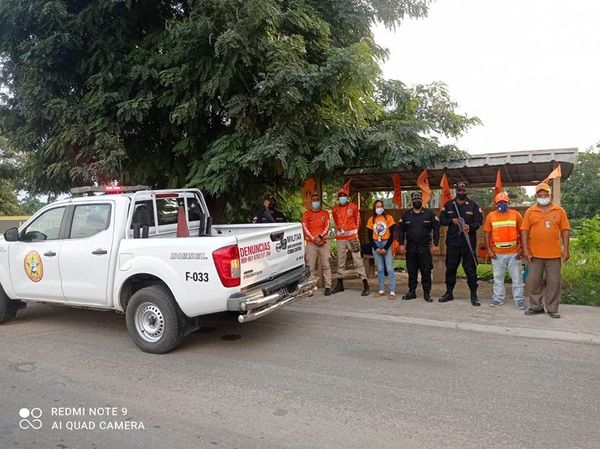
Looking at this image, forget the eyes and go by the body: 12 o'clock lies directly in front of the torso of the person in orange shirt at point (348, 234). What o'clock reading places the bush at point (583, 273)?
The bush is roughly at 9 o'clock from the person in orange shirt.

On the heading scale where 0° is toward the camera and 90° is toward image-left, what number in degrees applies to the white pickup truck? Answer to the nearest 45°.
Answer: approximately 135°

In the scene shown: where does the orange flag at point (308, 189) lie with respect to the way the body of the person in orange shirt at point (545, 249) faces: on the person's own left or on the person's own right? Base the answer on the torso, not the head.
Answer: on the person's own right

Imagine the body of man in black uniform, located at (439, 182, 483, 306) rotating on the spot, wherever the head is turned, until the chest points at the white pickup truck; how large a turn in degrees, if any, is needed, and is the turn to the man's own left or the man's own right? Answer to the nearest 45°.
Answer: approximately 45° to the man's own right

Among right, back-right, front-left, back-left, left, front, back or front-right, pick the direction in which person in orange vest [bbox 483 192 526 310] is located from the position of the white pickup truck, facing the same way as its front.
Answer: back-right

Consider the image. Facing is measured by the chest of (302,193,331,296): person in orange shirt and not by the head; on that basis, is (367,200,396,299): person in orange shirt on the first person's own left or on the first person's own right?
on the first person's own left

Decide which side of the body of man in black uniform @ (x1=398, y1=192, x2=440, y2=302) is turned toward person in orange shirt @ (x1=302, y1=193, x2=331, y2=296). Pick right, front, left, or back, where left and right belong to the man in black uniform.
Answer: right

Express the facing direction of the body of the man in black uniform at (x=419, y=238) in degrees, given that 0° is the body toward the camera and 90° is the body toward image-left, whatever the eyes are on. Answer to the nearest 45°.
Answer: approximately 0°
